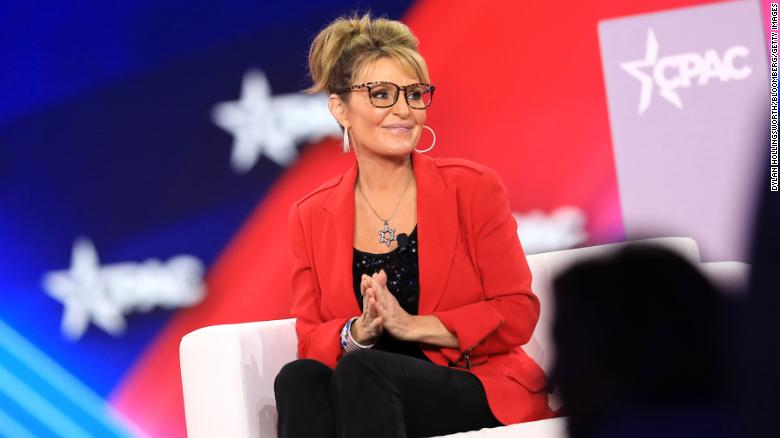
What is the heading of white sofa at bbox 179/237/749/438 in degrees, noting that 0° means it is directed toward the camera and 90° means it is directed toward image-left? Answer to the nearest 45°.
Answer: approximately 45°

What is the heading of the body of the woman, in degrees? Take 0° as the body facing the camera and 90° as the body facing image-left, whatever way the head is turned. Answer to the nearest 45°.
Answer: approximately 45°
